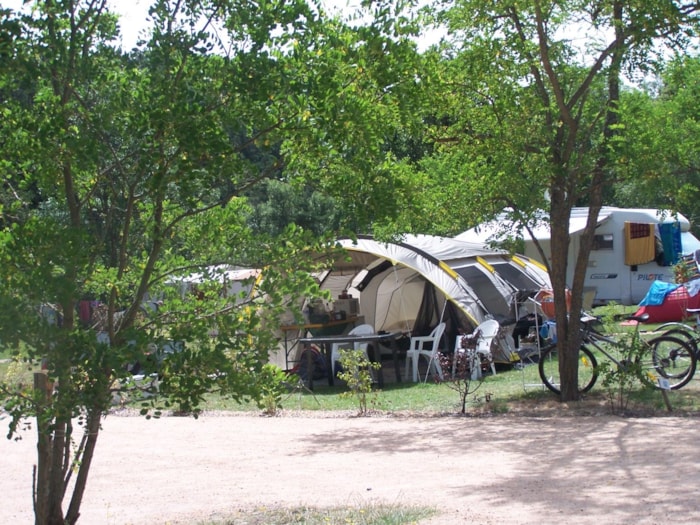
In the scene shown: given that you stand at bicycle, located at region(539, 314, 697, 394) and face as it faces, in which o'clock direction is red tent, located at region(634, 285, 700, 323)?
The red tent is roughly at 3 o'clock from the bicycle.

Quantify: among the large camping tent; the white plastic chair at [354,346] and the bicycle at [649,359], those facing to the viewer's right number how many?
0

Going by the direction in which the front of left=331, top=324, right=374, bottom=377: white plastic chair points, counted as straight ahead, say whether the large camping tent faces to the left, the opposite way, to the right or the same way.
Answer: the same way

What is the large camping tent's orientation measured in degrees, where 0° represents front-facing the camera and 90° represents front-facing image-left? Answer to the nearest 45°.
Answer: approximately 45°

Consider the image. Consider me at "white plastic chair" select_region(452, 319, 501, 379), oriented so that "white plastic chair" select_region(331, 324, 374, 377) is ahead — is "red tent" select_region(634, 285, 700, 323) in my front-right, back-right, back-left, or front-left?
back-right

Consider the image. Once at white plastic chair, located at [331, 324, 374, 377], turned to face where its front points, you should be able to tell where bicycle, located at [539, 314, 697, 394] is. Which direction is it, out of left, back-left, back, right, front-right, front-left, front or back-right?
left

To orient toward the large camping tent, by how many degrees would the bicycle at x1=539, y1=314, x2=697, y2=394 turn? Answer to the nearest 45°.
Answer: approximately 45° to its right

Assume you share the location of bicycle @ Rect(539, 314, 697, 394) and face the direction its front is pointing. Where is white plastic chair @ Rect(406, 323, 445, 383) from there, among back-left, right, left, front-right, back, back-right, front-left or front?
front-right

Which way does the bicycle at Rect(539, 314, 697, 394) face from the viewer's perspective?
to the viewer's left

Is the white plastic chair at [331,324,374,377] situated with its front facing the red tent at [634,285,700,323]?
no

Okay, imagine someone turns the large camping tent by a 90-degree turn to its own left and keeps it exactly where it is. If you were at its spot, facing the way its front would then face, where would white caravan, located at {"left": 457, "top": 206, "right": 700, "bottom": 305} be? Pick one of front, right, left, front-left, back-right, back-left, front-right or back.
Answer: left

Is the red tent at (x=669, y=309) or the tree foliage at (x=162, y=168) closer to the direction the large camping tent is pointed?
the tree foliage

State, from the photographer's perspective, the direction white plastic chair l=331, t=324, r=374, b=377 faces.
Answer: facing the viewer and to the left of the viewer

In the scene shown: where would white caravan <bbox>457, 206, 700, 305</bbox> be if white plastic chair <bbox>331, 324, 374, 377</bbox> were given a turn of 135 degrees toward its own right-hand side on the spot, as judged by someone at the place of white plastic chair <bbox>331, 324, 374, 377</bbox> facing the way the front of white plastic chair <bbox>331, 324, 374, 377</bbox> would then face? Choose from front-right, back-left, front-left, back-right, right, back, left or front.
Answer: front-right

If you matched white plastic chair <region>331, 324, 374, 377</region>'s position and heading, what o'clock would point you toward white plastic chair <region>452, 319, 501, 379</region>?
white plastic chair <region>452, 319, 501, 379</region> is roughly at 8 o'clock from white plastic chair <region>331, 324, 374, 377</region>.

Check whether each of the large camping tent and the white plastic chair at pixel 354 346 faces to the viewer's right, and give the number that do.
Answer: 0
